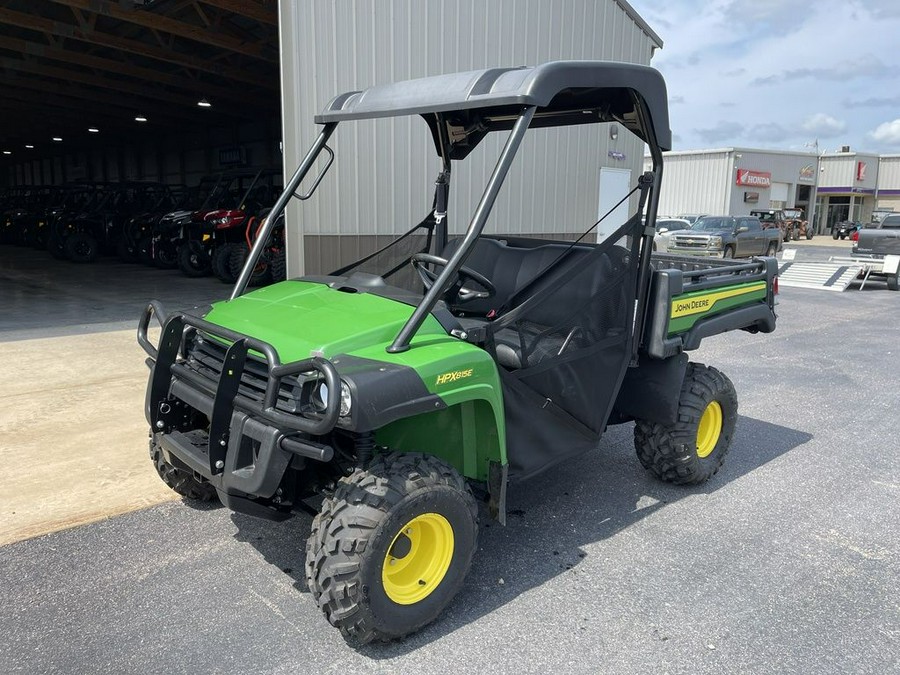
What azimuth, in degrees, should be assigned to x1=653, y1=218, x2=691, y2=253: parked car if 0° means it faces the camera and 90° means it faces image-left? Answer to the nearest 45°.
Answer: approximately 45°

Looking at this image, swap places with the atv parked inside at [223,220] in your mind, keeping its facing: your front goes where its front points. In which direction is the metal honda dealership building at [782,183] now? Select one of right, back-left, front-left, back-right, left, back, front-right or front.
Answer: back

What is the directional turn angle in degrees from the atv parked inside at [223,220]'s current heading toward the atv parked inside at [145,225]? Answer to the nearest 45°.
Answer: approximately 90° to its right

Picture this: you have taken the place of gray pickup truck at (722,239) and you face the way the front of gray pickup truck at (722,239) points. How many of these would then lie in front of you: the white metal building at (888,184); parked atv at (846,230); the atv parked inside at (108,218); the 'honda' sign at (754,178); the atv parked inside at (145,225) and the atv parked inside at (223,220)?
3

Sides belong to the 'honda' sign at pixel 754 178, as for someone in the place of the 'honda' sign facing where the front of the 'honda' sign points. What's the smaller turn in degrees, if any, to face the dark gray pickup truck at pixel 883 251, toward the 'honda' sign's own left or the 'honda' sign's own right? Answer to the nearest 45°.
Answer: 0° — it already faces it

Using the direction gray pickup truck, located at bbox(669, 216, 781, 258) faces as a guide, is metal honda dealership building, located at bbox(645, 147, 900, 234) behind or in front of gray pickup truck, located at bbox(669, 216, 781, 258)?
behind

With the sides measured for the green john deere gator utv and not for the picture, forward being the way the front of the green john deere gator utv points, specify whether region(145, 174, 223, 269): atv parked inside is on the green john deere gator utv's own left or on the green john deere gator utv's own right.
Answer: on the green john deere gator utv's own right

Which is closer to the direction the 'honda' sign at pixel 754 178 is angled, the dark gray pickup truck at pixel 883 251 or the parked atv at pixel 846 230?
the dark gray pickup truck
